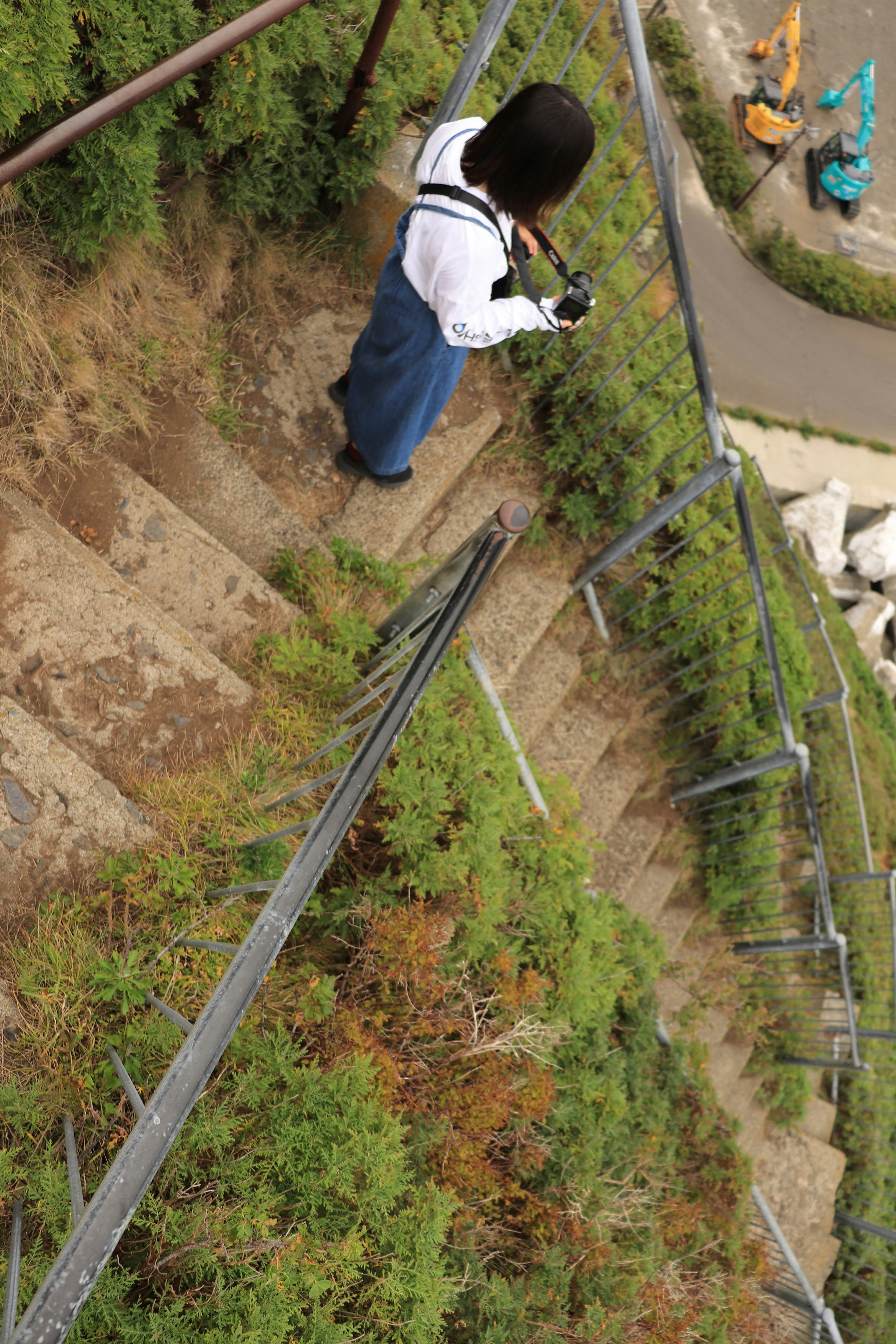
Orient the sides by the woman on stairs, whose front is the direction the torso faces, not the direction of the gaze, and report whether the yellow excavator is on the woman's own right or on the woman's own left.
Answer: on the woman's own left

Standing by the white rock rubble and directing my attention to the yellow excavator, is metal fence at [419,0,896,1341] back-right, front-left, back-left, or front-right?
back-left

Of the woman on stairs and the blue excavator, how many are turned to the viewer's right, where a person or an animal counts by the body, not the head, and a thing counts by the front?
1

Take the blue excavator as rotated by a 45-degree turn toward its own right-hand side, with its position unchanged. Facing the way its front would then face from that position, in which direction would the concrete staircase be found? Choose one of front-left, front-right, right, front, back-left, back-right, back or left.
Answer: back

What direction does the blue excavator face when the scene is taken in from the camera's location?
facing away from the viewer and to the left of the viewer

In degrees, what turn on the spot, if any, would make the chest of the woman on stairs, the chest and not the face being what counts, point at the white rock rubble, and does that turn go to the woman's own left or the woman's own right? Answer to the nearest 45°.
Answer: approximately 45° to the woman's own left

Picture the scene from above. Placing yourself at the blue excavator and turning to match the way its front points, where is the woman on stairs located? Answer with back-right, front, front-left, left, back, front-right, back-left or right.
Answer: back-left

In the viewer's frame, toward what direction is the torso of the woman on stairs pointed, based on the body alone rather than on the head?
to the viewer's right

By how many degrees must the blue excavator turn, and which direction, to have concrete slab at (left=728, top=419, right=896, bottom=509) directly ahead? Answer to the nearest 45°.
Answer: approximately 135° to its left

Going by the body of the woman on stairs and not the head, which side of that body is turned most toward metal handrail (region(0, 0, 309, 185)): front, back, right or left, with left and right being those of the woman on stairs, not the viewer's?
back

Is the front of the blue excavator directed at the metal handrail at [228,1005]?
no

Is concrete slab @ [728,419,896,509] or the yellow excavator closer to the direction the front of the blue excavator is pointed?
the yellow excavator

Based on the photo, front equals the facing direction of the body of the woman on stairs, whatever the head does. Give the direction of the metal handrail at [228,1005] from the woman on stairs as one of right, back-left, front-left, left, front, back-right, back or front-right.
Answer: right
